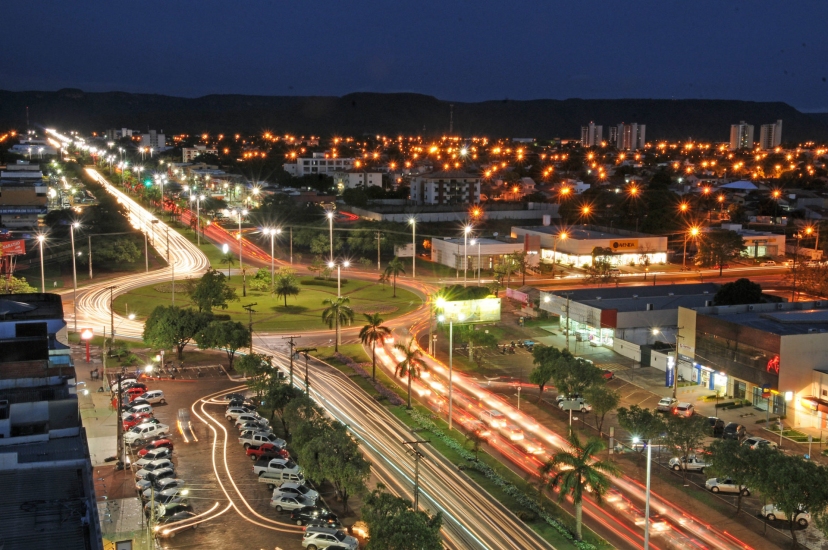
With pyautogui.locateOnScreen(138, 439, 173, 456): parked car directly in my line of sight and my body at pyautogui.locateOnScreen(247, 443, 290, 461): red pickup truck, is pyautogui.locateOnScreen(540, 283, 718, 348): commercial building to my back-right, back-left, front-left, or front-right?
back-right

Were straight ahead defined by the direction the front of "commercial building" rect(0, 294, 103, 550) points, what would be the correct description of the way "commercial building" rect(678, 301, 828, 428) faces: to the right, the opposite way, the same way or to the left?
the opposite way

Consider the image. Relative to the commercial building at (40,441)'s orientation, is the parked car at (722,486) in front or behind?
in front

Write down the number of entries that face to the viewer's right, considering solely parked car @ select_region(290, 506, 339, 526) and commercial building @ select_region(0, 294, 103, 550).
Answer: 2

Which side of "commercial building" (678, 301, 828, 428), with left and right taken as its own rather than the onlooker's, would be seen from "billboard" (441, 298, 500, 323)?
right

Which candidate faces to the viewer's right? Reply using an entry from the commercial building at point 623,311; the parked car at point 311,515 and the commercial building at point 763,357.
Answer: the parked car

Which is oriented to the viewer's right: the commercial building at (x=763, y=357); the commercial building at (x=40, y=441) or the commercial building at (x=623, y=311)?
the commercial building at (x=40, y=441)

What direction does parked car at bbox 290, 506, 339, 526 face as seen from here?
to the viewer's right

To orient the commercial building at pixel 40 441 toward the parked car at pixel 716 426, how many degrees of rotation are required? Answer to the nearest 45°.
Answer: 0° — it already faces it

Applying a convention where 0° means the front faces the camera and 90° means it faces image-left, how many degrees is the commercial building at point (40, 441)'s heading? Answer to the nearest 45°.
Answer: approximately 270°

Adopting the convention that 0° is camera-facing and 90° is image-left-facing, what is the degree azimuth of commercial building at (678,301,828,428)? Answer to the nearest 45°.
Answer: approximately 45°

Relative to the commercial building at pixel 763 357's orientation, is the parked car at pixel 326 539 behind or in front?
in front

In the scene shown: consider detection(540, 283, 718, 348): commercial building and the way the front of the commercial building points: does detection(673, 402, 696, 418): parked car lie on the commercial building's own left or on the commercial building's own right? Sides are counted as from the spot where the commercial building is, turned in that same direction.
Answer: on the commercial building's own left
